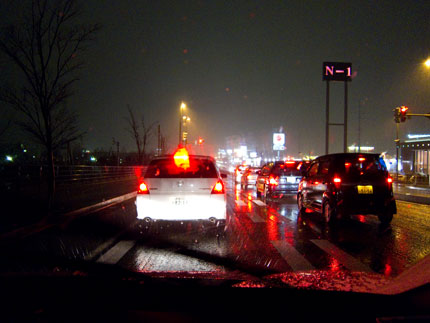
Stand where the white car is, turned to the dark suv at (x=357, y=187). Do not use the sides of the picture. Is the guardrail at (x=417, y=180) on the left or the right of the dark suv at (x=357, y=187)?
left

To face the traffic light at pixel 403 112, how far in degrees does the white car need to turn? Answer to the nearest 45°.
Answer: approximately 45° to its right

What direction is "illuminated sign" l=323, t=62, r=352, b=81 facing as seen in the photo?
toward the camera

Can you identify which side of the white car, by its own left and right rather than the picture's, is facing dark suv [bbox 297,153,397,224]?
right

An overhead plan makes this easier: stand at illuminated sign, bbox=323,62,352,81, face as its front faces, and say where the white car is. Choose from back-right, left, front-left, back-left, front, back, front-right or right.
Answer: front

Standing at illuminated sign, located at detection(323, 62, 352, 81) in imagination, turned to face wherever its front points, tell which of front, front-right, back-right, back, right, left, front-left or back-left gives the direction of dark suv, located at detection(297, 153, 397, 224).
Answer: front

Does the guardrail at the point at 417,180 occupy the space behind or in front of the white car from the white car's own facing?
in front

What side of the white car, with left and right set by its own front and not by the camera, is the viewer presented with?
back

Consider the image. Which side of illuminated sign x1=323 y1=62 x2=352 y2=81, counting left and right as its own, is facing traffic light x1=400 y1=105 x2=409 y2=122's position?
front

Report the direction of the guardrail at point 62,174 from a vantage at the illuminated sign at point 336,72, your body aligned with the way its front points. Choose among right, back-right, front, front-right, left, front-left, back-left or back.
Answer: front-right

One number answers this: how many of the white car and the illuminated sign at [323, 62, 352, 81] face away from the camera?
1

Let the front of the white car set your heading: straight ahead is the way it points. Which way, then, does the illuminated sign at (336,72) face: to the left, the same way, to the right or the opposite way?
the opposite way
